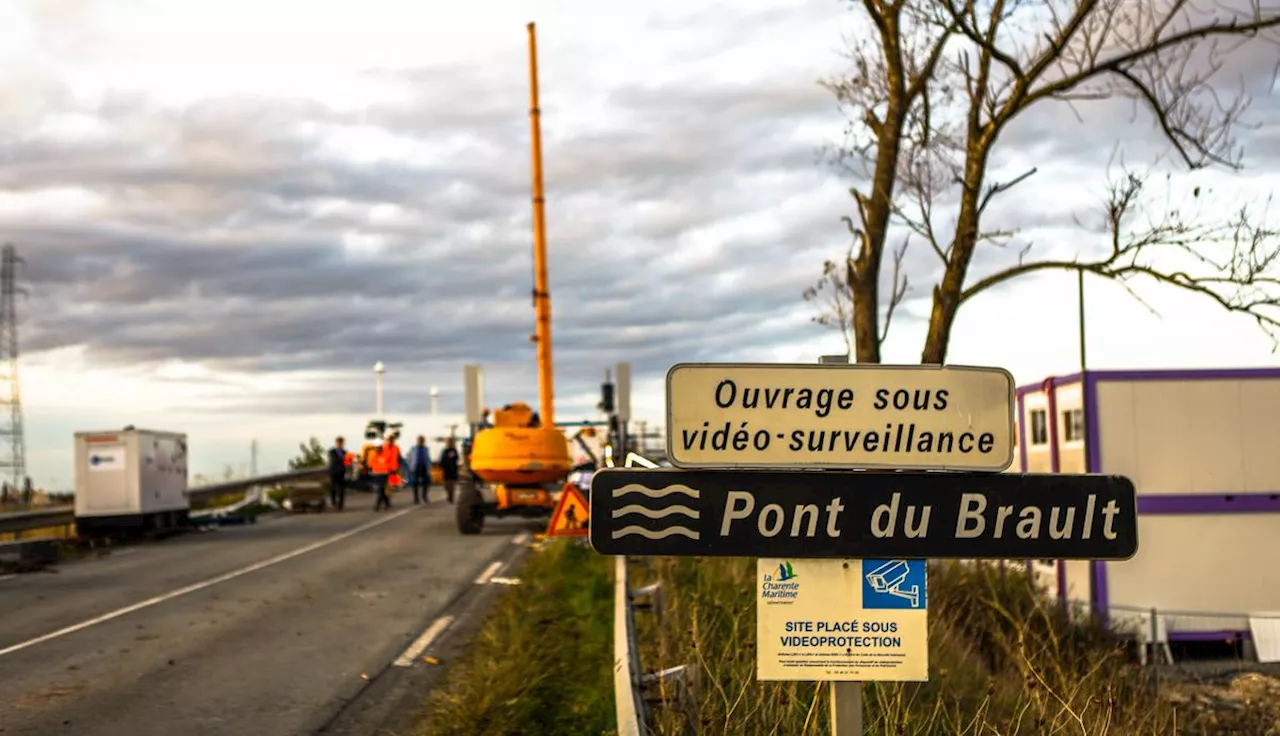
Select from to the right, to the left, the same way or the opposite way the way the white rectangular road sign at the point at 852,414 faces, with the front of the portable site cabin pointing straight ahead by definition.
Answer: to the left

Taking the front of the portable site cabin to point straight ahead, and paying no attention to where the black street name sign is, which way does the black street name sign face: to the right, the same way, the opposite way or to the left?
to the left

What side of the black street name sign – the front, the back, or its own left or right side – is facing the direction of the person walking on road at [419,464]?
back

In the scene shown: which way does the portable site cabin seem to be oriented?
to the viewer's left

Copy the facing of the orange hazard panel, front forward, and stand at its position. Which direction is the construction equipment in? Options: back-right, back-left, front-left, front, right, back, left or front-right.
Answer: back

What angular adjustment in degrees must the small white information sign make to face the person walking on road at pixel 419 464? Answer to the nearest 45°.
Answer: approximately 180°

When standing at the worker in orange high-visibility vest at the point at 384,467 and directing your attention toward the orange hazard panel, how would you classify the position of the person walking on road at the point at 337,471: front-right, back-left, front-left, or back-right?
back-right

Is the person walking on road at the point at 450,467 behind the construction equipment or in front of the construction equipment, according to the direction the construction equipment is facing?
in front

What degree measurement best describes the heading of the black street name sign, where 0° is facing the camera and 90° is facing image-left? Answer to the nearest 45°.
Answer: approximately 0°

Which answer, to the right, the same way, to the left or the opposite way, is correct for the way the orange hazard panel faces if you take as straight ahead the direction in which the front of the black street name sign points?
the same way

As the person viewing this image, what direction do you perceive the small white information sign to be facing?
facing the viewer

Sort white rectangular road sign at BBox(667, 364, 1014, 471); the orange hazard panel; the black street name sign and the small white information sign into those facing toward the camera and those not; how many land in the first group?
4

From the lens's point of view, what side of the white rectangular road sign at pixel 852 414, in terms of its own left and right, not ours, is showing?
front

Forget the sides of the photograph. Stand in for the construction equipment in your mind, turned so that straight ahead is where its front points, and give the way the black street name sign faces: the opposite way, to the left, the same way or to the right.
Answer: the opposite way

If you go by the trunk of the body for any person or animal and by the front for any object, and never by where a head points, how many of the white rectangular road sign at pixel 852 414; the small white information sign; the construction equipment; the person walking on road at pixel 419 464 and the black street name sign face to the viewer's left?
0
